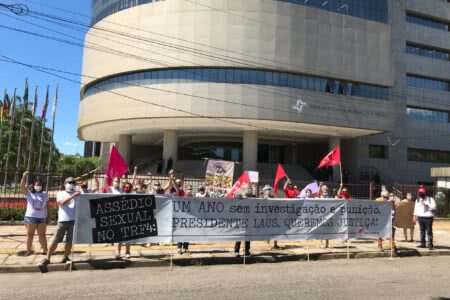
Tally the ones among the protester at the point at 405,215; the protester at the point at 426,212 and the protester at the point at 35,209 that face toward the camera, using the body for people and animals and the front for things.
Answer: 3

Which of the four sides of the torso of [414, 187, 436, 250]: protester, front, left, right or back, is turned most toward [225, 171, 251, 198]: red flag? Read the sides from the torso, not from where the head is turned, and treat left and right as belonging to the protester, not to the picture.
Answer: right

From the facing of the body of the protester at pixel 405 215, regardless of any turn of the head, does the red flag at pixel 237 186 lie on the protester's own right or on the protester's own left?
on the protester's own right

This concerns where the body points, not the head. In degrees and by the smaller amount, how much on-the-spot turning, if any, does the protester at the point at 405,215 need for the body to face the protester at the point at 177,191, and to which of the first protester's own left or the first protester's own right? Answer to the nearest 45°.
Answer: approximately 45° to the first protester's own right

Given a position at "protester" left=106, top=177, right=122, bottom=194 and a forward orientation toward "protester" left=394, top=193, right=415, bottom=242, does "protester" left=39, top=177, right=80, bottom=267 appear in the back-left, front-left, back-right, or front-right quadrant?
back-right

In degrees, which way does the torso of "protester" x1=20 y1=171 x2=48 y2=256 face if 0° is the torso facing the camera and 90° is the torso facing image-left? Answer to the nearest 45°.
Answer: approximately 0°

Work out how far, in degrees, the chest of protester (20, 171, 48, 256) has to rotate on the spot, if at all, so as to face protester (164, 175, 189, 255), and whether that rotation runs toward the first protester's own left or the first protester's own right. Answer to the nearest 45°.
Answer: approximately 90° to the first protester's own left

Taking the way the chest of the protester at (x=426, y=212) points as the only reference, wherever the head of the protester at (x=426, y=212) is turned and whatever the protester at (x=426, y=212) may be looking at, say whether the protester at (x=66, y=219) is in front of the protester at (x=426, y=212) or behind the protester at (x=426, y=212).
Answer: in front

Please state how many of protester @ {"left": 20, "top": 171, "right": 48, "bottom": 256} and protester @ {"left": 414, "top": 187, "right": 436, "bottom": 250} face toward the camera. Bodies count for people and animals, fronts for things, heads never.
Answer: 2

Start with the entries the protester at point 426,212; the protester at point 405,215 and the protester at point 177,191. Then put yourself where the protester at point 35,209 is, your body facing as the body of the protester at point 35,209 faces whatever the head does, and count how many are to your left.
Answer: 3

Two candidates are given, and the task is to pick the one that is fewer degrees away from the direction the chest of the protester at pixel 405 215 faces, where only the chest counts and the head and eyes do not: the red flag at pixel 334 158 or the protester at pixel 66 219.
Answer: the protester

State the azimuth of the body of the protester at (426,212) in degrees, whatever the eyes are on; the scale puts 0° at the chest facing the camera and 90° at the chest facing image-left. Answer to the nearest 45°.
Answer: approximately 0°
